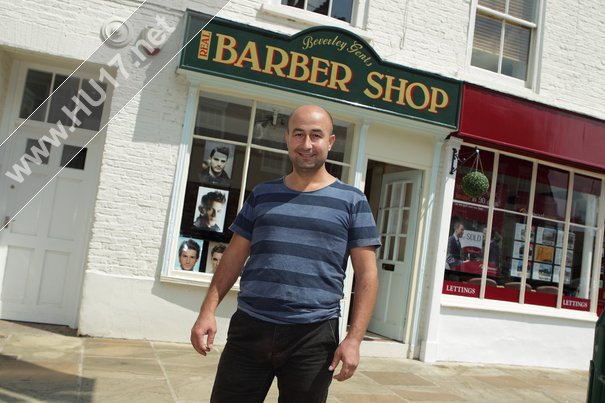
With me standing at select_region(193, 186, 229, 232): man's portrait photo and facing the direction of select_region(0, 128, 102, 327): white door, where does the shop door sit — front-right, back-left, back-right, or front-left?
back-right

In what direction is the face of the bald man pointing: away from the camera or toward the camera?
toward the camera

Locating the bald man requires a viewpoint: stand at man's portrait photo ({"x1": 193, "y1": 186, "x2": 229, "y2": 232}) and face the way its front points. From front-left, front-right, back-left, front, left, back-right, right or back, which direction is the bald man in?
front

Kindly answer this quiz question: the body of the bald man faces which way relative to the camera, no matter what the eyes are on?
toward the camera

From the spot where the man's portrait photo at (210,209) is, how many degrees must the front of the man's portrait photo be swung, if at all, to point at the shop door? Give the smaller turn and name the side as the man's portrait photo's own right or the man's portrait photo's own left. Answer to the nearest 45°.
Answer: approximately 90° to the man's portrait photo's own left

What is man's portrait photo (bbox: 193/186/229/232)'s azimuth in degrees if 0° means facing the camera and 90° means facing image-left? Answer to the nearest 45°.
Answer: approximately 0°

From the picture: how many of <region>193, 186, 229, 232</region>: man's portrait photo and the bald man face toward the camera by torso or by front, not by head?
2

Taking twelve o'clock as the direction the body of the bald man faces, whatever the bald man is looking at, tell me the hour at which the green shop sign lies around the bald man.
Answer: The green shop sign is roughly at 6 o'clock from the bald man.

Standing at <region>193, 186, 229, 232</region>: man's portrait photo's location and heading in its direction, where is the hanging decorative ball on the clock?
The hanging decorative ball is roughly at 9 o'clock from the man's portrait photo.

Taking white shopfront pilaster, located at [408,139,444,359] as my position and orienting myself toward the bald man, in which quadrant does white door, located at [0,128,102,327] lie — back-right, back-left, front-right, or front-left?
front-right

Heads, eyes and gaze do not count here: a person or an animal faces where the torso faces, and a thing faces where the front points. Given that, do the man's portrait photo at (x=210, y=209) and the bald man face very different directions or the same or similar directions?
same or similar directions
